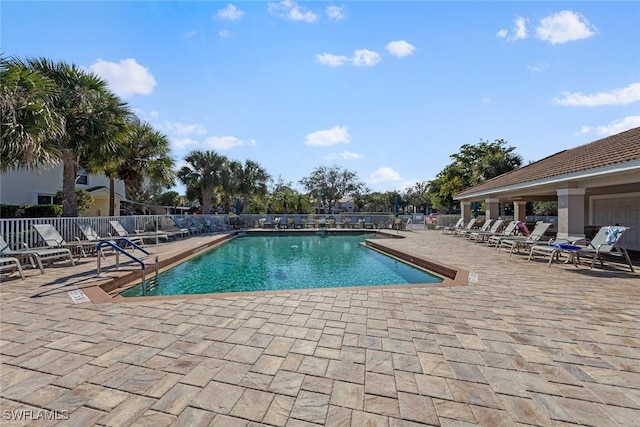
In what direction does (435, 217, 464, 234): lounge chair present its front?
to the viewer's left

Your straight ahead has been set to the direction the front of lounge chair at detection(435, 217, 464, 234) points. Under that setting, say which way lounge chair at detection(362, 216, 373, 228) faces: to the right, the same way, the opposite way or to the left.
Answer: to the left

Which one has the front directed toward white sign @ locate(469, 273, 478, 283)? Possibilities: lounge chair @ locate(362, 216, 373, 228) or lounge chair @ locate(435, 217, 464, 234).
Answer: lounge chair @ locate(362, 216, 373, 228)

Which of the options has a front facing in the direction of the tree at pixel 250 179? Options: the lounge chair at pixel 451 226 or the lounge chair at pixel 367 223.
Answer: the lounge chair at pixel 451 226

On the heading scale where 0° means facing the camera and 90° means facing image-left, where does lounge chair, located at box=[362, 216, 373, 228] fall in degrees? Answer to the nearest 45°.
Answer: approximately 0°

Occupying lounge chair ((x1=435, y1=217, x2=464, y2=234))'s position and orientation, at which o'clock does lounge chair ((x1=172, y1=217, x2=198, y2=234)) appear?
lounge chair ((x1=172, y1=217, x2=198, y2=234)) is roughly at 11 o'clock from lounge chair ((x1=435, y1=217, x2=464, y2=234)).

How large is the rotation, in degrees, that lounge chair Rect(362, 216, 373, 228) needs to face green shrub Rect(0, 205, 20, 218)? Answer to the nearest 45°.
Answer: approximately 45° to its right

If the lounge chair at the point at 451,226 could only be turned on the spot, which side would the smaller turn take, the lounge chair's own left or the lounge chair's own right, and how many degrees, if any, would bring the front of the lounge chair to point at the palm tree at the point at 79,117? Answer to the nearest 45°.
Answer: approximately 45° to the lounge chair's own left
